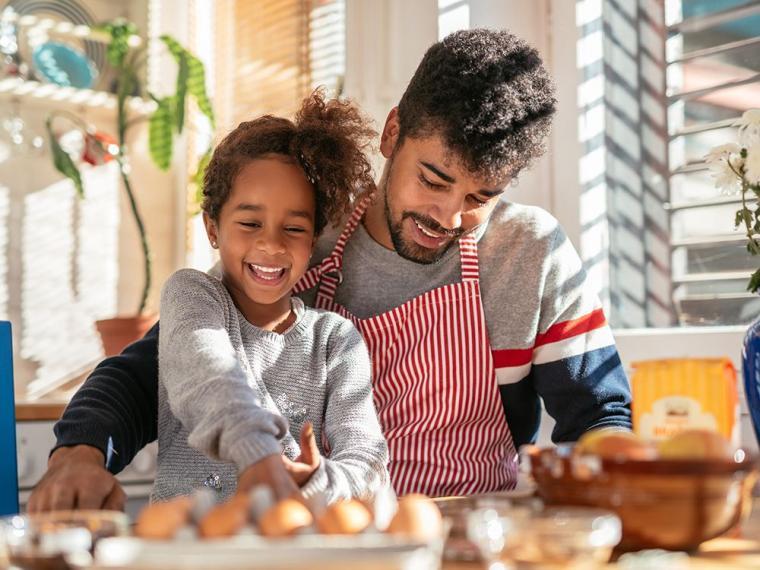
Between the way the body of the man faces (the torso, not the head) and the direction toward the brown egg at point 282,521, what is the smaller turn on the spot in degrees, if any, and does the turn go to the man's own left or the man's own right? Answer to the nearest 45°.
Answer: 0° — they already face it

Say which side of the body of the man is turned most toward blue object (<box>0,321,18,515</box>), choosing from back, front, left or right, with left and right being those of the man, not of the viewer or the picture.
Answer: right

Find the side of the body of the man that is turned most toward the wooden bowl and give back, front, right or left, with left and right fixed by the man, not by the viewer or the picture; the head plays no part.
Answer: front

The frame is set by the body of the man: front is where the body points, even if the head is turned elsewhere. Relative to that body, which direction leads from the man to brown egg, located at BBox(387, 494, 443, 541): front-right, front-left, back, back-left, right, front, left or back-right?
front

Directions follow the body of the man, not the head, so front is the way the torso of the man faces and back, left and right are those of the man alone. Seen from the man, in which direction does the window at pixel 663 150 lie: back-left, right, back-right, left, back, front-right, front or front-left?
back-left

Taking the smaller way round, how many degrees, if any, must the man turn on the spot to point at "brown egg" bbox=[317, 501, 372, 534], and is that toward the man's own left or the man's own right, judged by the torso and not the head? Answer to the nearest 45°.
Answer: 0° — they already face it

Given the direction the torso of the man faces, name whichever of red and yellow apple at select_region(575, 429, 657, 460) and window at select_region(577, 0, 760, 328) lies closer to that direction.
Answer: the red and yellow apple

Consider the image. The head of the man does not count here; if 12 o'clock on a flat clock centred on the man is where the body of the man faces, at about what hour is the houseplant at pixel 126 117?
The houseplant is roughly at 5 o'clock from the man.

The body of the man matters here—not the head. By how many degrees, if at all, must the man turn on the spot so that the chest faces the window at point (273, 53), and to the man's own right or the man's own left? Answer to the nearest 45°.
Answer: approximately 180°

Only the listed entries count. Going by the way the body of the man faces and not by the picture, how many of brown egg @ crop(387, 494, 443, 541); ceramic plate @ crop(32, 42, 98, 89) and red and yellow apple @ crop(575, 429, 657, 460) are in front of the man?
2

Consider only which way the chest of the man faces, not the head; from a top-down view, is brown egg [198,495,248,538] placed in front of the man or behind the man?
in front

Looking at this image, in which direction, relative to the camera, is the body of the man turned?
toward the camera

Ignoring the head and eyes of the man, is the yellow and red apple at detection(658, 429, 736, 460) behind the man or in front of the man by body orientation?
in front

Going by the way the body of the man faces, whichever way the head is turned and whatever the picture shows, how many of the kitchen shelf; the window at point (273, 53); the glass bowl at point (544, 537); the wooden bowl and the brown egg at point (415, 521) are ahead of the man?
3
